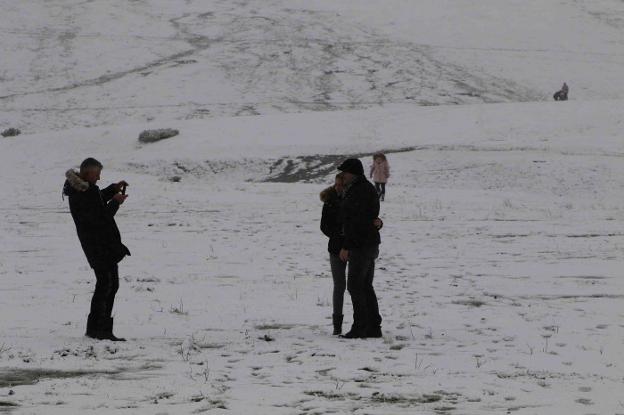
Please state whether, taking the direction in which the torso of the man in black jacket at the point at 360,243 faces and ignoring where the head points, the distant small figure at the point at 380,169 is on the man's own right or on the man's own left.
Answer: on the man's own right

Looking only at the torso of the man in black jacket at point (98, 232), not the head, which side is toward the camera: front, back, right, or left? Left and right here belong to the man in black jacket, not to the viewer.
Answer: right

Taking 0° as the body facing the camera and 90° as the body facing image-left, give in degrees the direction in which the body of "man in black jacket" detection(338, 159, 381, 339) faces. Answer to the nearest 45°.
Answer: approximately 90°

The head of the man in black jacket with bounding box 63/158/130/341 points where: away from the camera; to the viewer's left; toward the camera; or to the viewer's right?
to the viewer's right
